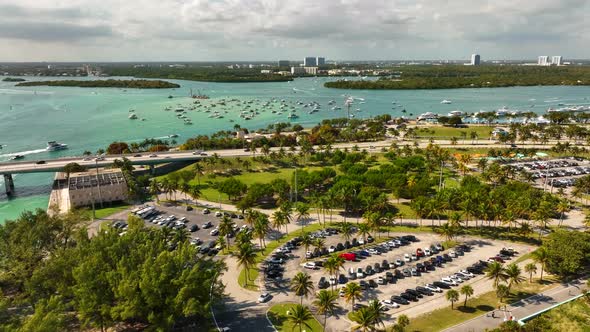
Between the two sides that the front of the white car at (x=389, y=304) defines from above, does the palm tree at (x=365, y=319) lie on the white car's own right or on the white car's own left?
on the white car's own right

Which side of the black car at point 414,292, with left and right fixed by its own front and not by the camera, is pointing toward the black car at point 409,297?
right

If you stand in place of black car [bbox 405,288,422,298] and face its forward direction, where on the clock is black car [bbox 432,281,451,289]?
black car [bbox 432,281,451,289] is roughly at 9 o'clock from black car [bbox 405,288,422,298].

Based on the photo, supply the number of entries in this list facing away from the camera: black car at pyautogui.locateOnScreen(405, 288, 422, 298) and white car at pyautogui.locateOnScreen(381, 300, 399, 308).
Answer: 0

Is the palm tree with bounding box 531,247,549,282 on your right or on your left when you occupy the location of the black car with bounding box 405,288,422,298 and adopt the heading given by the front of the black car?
on your left

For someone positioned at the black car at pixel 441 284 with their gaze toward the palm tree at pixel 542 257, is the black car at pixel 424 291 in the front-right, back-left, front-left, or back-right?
back-right

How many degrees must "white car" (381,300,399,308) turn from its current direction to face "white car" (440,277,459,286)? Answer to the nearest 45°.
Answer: approximately 90° to its left

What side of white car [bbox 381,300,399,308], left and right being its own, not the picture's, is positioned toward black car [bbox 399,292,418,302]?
left

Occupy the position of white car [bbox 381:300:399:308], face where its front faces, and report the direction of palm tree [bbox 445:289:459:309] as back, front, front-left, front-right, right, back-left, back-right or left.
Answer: front-left
